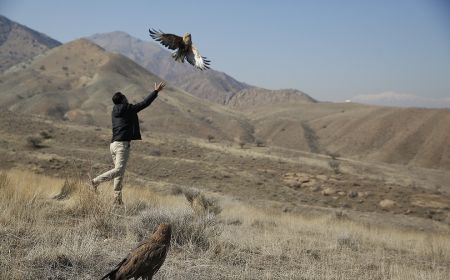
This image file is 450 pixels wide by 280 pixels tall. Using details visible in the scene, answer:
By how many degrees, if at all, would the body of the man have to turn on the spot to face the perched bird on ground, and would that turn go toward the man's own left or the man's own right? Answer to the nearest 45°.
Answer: approximately 135° to the man's own right

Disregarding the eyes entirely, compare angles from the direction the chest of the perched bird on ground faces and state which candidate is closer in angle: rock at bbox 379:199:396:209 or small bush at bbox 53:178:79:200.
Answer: the rock

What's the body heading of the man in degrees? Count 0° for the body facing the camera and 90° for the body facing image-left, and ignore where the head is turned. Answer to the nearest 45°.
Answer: approximately 225°

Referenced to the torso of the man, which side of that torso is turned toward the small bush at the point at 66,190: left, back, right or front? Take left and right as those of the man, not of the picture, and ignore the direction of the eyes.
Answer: left

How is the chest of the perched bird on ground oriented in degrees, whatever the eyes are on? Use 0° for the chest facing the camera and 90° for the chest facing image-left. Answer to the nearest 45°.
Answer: approximately 270°

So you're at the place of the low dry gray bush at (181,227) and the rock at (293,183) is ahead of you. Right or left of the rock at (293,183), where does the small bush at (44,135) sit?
left
